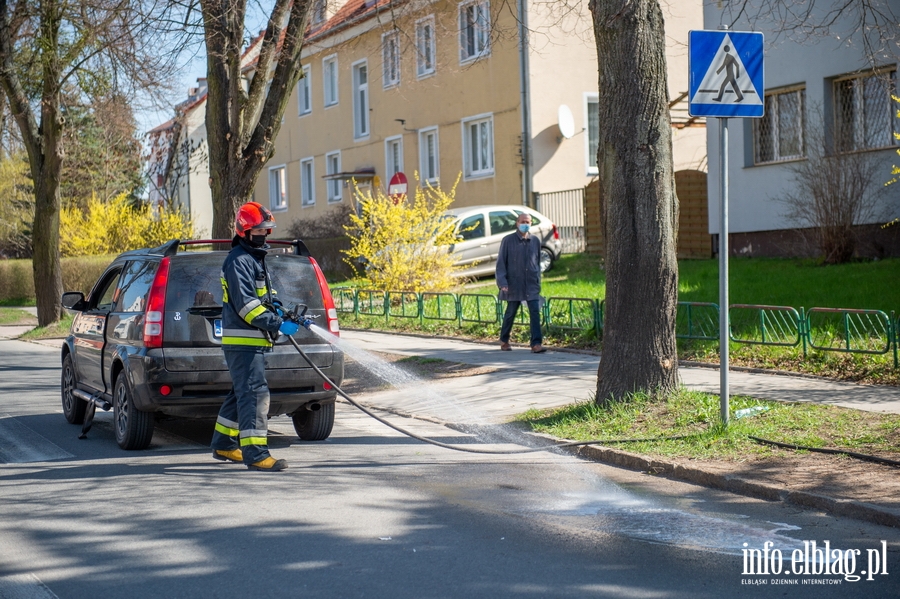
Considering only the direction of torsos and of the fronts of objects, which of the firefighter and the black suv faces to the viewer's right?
the firefighter

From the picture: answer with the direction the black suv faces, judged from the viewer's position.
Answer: facing away from the viewer and to the left of the viewer

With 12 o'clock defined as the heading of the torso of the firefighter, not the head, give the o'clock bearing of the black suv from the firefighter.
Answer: The black suv is roughly at 8 o'clock from the firefighter.

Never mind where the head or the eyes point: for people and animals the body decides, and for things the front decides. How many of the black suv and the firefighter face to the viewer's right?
1

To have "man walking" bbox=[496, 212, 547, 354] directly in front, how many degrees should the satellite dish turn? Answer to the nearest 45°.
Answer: approximately 45° to its right

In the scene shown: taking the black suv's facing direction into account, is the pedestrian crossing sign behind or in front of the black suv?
behind

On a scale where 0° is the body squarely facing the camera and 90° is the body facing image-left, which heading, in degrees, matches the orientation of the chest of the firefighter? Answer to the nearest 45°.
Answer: approximately 270°

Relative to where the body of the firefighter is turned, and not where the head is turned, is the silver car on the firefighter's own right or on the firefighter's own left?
on the firefighter's own left

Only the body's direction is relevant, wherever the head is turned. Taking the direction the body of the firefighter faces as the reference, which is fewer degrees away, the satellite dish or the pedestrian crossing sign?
the pedestrian crossing sign

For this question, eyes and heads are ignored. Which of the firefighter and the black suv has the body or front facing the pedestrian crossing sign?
the firefighter
